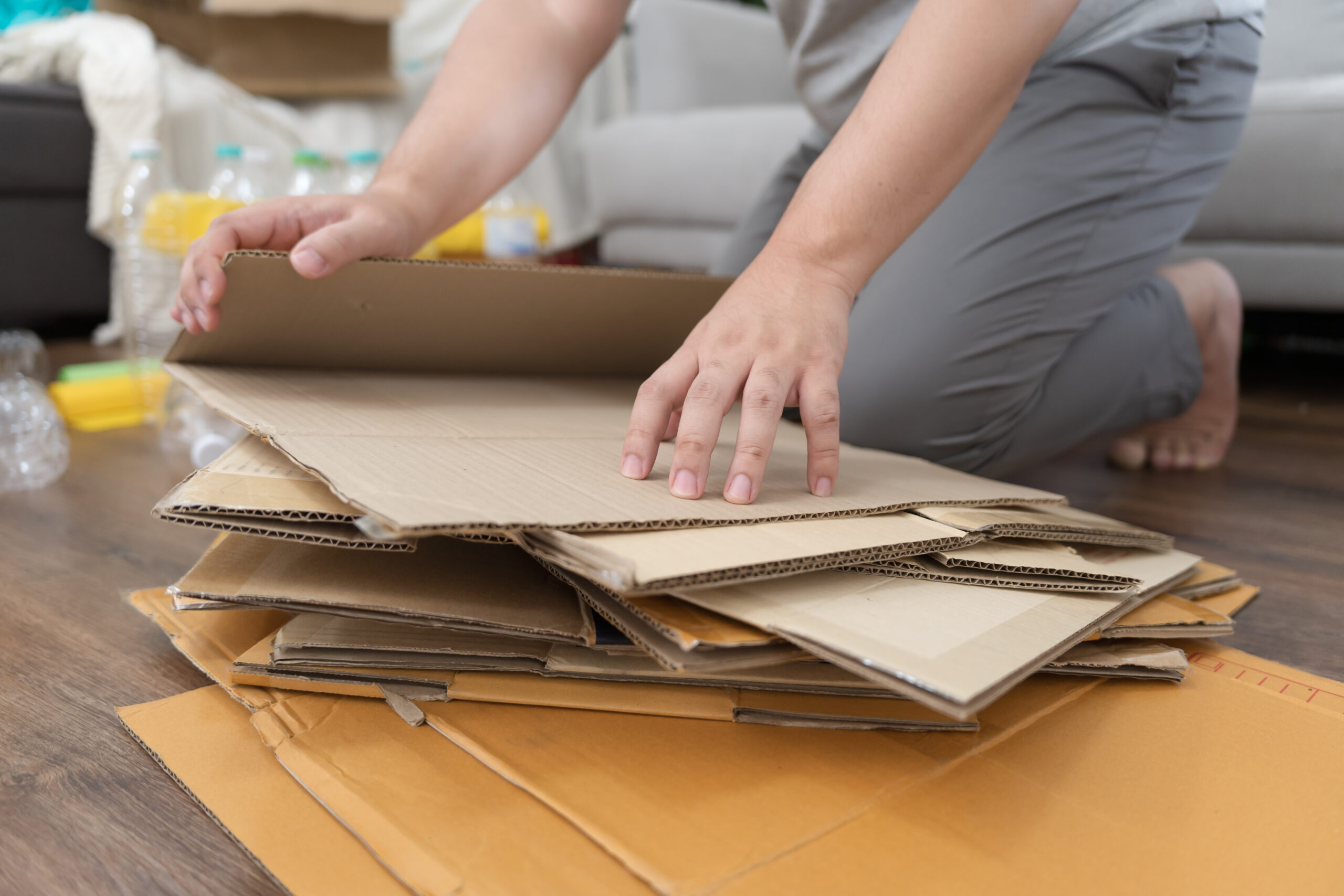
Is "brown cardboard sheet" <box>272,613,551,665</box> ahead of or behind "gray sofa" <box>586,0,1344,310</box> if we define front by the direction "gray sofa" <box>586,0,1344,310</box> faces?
ahead

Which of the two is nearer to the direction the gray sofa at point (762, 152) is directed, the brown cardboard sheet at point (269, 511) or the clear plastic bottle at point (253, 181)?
the brown cardboard sheet

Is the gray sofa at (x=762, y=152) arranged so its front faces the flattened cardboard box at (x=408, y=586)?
yes

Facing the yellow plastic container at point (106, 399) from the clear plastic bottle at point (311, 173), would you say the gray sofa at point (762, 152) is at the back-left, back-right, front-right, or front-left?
back-left

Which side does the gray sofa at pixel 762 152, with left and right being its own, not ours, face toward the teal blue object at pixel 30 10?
right

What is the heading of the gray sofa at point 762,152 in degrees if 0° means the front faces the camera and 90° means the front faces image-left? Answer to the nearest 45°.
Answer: approximately 0°

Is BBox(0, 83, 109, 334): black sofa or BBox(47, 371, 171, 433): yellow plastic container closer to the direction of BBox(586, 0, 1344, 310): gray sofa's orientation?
the yellow plastic container

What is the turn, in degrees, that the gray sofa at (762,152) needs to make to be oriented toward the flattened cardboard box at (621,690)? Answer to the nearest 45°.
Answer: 0° — it already faces it

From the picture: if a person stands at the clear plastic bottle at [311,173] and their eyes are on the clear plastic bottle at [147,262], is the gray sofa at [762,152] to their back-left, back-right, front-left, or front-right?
back-left

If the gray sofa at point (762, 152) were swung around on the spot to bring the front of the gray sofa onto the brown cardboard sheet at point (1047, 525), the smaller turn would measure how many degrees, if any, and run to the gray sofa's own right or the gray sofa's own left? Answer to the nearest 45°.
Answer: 0° — it already faces it

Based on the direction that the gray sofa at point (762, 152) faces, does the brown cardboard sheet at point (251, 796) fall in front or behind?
in front
